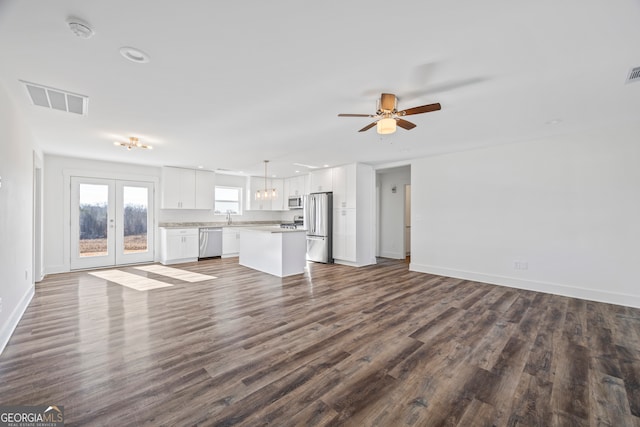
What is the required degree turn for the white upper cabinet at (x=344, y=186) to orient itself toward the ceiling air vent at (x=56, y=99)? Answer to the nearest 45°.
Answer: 0° — it already faces it

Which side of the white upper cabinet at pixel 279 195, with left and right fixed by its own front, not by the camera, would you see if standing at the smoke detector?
front

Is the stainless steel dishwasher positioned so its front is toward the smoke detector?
yes

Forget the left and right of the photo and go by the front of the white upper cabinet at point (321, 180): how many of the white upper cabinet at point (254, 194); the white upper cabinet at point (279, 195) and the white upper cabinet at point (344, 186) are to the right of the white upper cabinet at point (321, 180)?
2

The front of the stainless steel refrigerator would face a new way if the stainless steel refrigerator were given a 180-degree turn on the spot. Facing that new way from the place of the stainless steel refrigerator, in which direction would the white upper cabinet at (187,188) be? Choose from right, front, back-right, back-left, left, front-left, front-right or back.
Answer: back-left

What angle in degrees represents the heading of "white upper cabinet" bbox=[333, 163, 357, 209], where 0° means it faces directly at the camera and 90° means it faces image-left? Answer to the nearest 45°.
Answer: approximately 45°

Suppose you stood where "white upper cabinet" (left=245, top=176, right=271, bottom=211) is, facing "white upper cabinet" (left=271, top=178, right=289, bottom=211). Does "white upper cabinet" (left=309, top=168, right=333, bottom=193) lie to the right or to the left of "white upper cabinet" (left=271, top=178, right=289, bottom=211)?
right

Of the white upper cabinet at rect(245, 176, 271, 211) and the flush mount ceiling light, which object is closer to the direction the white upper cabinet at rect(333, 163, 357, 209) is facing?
the flush mount ceiling light

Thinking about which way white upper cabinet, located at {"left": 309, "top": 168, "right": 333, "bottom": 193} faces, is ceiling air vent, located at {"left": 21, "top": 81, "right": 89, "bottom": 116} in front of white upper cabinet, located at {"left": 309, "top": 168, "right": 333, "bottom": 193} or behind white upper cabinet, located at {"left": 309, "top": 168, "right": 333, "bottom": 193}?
in front
